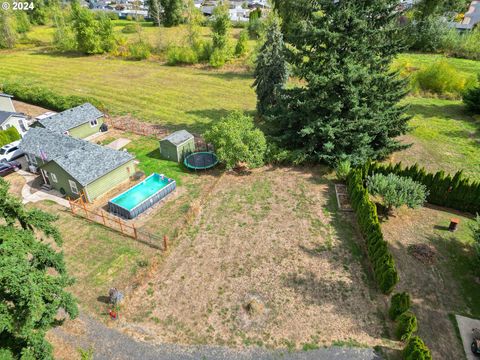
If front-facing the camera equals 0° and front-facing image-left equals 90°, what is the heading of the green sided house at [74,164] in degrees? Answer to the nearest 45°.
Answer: approximately 45°

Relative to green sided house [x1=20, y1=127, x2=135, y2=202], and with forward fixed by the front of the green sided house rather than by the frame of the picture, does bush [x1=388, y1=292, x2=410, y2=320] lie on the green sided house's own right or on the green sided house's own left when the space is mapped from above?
on the green sided house's own left

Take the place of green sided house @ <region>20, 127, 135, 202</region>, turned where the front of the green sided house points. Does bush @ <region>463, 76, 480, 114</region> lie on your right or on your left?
on your left

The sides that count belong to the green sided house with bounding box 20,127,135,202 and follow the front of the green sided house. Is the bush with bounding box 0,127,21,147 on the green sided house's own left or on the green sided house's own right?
on the green sided house's own right

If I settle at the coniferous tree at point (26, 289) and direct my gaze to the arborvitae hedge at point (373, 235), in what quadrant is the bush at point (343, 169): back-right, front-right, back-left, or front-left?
front-left

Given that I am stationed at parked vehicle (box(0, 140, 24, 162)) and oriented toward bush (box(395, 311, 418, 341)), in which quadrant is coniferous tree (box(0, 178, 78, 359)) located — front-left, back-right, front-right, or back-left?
front-right

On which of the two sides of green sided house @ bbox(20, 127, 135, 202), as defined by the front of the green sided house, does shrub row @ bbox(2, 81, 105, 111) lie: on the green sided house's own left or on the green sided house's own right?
on the green sided house's own right

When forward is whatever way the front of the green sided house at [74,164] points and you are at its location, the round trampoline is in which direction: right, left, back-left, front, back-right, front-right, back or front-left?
back-left

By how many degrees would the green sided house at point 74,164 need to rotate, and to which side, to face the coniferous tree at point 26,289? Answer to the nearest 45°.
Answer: approximately 45° to its left

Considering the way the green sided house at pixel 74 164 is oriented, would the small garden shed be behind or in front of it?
behind

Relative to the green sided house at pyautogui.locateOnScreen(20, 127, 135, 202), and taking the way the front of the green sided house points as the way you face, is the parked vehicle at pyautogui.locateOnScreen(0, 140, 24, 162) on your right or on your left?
on your right

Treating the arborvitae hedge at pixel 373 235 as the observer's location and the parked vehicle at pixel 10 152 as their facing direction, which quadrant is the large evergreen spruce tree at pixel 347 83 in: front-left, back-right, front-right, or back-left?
front-right
